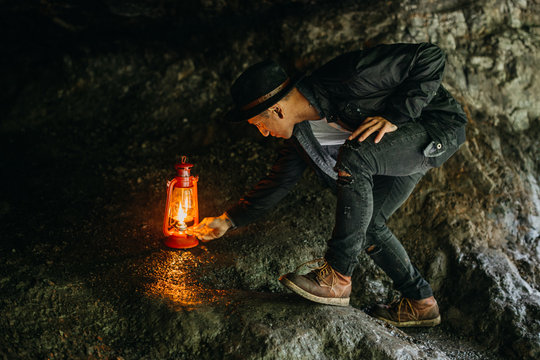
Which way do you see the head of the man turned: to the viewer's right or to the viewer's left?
to the viewer's left

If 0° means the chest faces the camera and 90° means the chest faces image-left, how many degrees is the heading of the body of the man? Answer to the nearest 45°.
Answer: approximately 90°

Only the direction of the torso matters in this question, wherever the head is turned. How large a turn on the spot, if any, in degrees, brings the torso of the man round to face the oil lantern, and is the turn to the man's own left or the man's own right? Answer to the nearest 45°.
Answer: approximately 45° to the man's own right
